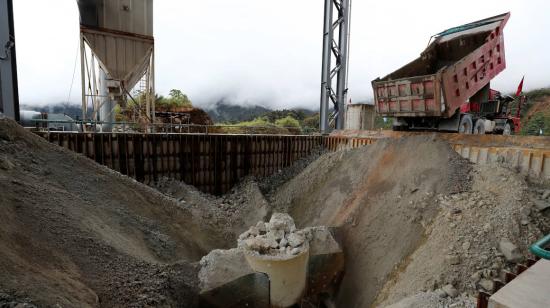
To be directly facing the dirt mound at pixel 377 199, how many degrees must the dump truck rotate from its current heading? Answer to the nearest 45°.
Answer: approximately 180°

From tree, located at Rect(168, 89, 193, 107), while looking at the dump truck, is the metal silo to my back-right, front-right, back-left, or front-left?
front-right

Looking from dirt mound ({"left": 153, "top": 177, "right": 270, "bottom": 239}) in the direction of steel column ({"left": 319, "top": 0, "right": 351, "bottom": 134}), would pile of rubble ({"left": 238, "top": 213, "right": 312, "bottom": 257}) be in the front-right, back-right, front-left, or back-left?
back-right

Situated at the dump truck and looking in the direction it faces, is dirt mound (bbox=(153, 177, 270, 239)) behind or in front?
behind

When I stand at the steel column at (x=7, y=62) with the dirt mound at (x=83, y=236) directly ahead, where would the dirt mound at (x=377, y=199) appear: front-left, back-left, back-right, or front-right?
front-left

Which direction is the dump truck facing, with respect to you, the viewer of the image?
facing away from the viewer and to the right of the viewer

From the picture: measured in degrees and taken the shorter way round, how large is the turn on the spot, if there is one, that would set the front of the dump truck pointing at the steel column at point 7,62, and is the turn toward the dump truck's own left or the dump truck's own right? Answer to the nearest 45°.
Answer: approximately 180°

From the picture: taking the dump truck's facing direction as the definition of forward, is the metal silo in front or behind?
behind

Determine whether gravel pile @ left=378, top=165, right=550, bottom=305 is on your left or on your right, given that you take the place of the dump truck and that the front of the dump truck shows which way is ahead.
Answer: on your right

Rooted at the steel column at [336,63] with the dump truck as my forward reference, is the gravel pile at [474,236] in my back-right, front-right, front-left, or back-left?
front-right
